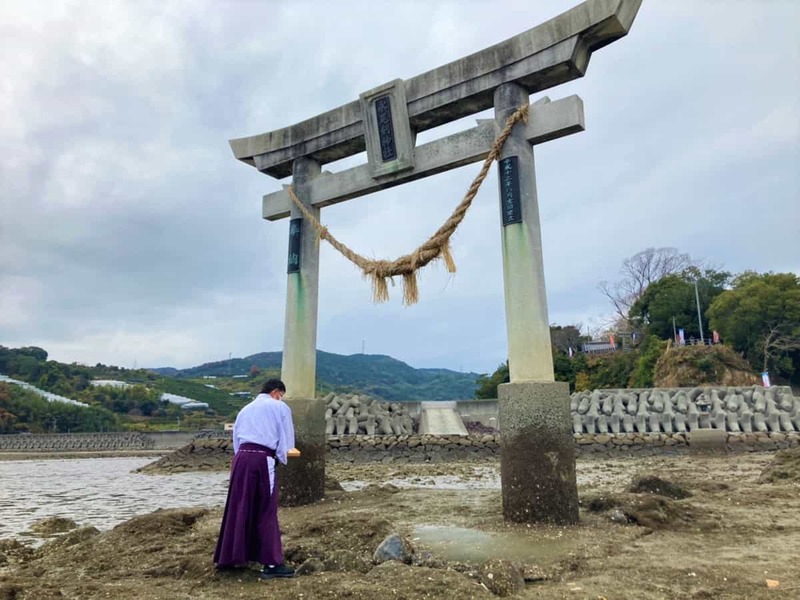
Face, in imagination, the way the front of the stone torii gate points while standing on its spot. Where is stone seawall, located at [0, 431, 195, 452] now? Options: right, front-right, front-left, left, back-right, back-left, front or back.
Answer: right

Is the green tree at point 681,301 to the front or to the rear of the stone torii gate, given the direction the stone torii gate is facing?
to the rear

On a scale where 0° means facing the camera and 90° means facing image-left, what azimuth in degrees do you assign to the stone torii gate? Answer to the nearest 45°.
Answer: approximately 45°

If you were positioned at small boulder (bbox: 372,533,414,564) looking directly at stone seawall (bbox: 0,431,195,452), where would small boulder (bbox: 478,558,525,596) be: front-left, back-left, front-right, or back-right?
back-right

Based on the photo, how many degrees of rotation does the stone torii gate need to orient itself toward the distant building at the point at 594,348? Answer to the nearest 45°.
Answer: approximately 135° to its right

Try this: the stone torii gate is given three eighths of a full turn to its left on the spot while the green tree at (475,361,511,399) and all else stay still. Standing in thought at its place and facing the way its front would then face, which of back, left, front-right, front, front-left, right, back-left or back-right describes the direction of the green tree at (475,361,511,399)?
left

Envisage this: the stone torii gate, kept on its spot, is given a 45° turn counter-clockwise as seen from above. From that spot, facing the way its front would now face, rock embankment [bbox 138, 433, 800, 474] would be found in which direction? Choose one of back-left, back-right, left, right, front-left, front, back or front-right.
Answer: back

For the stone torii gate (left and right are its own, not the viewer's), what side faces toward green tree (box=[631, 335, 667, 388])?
back

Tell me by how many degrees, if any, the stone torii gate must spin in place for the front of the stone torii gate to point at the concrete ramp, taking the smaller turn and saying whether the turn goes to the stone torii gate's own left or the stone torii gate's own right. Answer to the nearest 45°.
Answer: approximately 135° to the stone torii gate's own right

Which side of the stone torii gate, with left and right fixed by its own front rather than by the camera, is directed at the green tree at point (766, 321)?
back
